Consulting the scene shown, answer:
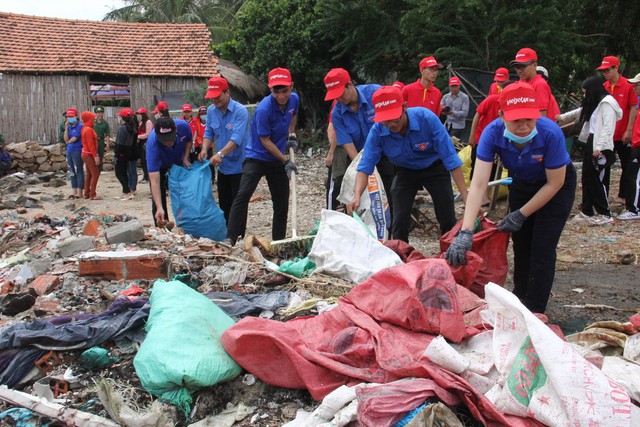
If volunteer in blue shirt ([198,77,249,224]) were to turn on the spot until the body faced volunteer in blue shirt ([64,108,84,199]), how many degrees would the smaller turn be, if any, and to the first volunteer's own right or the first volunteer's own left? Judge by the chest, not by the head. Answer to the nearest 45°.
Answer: approximately 90° to the first volunteer's own right

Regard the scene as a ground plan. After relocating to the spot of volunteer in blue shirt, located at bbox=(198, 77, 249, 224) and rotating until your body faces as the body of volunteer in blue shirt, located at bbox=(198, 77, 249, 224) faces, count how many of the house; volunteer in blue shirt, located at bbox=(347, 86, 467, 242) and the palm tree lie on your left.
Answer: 1

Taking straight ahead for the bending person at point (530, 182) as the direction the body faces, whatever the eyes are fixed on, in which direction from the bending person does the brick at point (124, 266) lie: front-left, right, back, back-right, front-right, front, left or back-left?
front-right

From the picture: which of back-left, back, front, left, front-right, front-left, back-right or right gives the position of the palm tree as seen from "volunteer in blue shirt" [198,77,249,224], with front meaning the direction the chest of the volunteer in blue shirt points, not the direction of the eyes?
back-right

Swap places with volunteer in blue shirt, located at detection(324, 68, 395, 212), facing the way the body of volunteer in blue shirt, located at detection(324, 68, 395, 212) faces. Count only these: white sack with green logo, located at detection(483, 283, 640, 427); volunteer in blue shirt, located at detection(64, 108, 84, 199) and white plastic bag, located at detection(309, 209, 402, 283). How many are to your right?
1

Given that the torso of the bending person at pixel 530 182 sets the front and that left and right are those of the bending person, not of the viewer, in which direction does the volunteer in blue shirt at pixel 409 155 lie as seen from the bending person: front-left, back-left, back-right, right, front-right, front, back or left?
right

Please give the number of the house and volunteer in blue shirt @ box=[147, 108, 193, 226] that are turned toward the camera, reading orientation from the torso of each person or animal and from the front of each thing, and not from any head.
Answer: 2

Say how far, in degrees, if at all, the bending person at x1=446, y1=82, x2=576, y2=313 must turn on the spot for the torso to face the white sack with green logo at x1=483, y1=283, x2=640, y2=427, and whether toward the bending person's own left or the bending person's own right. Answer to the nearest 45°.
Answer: approximately 45° to the bending person's own left

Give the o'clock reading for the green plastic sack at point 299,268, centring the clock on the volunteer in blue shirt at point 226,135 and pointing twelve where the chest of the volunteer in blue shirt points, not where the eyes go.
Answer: The green plastic sack is roughly at 10 o'clock from the volunteer in blue shirt.

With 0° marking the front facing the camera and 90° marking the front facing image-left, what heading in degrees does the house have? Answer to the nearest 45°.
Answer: approximately 0°

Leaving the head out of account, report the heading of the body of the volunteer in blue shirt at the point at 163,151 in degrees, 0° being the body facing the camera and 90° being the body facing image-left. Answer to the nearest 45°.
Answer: approximately 0°
